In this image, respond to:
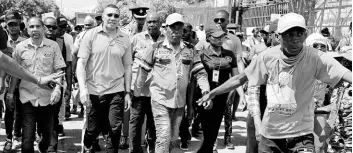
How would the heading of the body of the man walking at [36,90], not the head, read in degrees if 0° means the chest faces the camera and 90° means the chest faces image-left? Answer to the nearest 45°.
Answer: approximately 0°

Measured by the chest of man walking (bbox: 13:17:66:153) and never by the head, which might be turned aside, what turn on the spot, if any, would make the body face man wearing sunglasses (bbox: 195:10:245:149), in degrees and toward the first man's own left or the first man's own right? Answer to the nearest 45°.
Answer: approximately 90° to the first man's own left

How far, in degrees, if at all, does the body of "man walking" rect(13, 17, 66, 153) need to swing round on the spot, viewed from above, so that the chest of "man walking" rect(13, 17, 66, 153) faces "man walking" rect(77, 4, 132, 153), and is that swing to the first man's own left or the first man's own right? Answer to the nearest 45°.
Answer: approximately 90° to the first man's own left

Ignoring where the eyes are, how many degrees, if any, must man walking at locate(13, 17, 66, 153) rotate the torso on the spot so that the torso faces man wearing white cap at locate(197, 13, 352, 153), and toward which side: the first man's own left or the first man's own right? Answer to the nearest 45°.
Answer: approximately 45° to the first man's own left

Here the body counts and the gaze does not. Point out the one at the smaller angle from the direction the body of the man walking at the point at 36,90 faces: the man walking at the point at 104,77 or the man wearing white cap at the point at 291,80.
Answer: the man wearing white cap

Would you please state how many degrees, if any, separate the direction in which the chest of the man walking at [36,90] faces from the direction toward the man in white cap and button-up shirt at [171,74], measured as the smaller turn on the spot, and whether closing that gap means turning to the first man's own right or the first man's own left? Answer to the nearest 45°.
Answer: approximately 90° to the first man's own left
